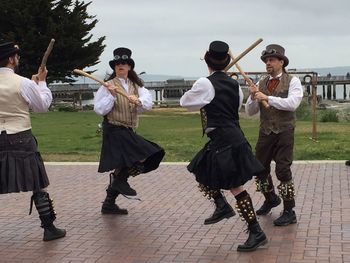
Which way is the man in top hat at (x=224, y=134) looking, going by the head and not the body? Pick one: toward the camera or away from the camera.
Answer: away from the camera

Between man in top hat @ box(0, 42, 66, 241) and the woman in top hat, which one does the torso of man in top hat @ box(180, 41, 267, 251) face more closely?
the woman in top hat

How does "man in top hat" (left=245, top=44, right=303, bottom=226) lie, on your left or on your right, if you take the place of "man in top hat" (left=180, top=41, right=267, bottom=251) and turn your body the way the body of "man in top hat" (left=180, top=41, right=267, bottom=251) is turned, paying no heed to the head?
on your right

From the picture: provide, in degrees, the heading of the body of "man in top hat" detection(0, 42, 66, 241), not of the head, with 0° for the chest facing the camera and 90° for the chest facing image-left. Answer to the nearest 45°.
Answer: approximately 225°

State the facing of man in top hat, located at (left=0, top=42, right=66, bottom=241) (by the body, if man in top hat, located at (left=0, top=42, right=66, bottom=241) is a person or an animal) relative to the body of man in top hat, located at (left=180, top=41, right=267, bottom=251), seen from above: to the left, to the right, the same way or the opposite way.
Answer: to the right

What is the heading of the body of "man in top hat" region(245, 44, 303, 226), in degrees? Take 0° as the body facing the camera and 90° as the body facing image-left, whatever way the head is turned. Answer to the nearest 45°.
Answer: approximately 45°

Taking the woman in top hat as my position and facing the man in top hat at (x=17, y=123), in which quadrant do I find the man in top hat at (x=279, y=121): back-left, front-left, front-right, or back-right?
back-left
